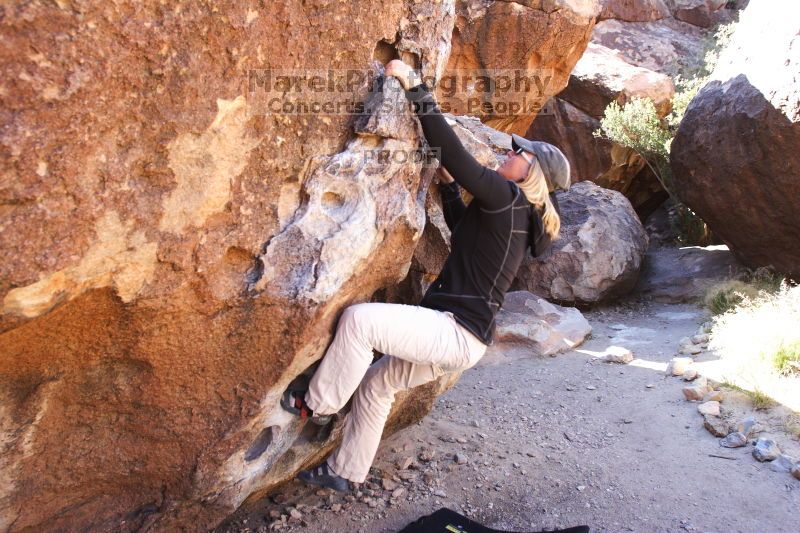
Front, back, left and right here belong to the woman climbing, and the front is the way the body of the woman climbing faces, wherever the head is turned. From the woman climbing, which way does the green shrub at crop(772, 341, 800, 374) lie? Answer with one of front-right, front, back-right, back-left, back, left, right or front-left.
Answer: back-right

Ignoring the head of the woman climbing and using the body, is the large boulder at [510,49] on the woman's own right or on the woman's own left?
on the woman's own right

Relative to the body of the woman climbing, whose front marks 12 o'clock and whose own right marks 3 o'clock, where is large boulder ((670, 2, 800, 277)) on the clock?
The large boulder is roughly at 4 o'clock from the woman climbing.

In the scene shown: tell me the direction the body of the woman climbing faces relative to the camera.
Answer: to the viewer's left

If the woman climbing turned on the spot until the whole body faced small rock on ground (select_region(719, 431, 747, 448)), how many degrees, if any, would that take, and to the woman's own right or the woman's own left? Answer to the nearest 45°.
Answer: approximately 135° to the woman's own right

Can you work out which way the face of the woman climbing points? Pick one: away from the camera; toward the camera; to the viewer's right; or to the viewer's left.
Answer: to the viewer's left

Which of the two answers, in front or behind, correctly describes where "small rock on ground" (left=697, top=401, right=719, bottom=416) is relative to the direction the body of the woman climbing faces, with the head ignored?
behind
